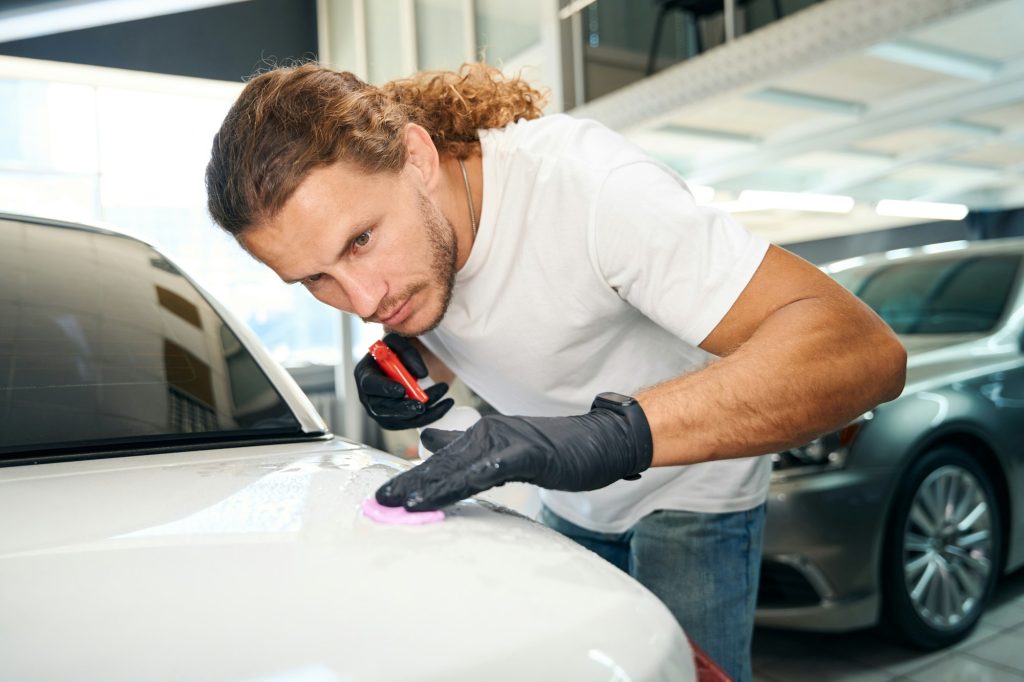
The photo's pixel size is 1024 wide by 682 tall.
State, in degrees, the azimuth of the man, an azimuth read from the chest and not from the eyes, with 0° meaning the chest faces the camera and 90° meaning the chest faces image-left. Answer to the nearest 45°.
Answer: approximately 45°

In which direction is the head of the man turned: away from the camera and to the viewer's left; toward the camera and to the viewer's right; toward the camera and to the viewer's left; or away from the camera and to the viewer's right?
toward the camera and to the viewer's left

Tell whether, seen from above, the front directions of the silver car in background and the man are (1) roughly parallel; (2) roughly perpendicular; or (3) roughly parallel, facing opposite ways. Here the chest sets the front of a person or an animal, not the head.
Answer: roughly parallel

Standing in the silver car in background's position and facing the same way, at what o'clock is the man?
The man is roughly at 11 o'clock from the silver car in background.

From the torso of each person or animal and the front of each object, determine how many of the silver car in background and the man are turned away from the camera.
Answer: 0

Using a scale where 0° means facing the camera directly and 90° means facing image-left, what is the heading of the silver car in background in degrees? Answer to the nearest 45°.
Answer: approximately 45°

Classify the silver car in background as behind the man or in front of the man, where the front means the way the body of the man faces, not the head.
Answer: behind
